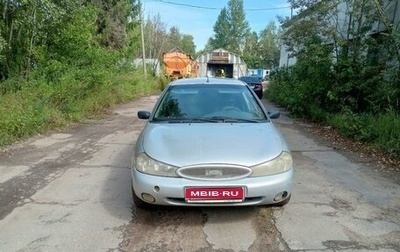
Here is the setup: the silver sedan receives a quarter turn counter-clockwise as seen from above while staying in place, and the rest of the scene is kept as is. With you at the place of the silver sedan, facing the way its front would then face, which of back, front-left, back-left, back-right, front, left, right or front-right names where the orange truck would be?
left

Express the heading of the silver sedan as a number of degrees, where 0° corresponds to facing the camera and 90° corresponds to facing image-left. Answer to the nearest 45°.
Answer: approximately 0°
